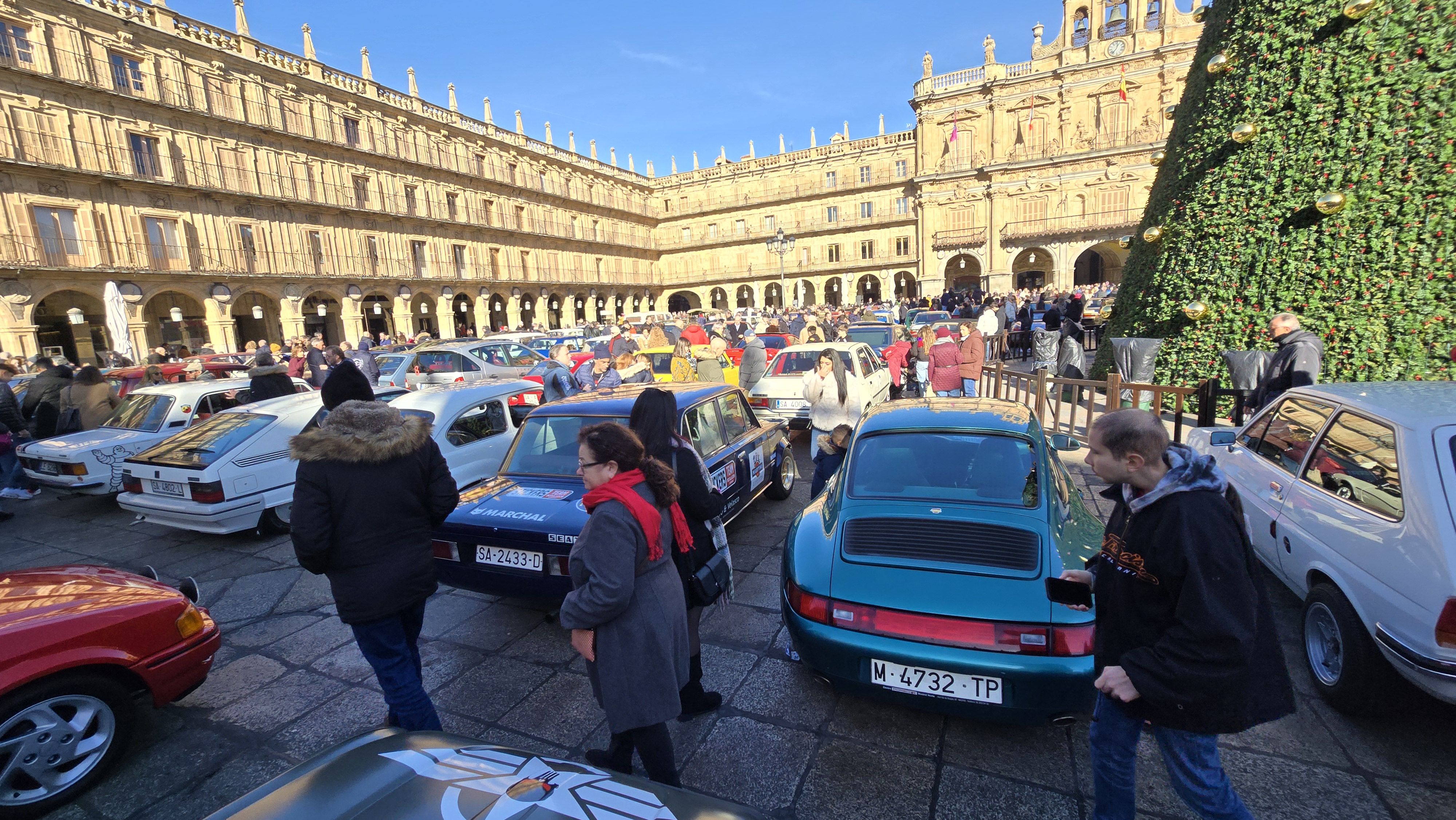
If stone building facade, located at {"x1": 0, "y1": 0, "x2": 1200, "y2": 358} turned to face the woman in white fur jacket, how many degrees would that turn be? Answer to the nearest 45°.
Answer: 0° — it already faces them

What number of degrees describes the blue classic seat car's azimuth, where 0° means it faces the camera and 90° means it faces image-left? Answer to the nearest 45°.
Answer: approximately 225°

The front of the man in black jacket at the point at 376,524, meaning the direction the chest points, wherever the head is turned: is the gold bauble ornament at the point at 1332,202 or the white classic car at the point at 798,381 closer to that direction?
the white classic car

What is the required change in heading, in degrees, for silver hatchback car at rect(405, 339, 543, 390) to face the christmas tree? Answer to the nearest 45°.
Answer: approximately 90° to its right

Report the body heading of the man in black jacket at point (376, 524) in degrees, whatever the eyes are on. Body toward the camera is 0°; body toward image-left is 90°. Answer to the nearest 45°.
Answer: approximately 180°

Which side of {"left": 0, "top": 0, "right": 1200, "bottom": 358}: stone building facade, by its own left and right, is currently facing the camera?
front

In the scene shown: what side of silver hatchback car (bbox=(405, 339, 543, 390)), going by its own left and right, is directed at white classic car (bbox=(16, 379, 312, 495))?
back

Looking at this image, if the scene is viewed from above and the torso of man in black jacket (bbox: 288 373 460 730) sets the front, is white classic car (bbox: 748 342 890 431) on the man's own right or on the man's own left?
on the man's own right

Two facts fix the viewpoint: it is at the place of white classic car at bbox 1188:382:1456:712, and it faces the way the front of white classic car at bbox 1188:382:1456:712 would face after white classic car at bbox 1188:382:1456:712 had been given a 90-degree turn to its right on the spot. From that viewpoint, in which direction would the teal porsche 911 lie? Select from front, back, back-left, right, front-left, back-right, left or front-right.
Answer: back

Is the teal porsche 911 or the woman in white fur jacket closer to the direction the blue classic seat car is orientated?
the woman in white fur jacket

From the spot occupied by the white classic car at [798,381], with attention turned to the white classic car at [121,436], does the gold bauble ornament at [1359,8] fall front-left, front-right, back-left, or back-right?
back-left

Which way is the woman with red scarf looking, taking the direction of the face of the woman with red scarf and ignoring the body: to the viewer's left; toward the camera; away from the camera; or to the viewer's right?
to the viewer's left

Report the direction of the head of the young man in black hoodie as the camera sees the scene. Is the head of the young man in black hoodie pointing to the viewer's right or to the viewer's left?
to the viewer's left

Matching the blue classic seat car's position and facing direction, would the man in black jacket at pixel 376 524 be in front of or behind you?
behind

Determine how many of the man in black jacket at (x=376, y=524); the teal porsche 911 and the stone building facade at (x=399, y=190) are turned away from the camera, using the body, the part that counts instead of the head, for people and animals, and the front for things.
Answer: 2

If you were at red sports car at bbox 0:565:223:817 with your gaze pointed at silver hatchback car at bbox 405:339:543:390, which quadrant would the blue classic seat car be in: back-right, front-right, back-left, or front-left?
front-right

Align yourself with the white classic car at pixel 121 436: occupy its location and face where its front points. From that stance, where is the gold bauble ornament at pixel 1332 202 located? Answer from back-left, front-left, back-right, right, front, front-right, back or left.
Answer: right

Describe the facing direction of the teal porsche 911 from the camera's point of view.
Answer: facing away from the viewer
